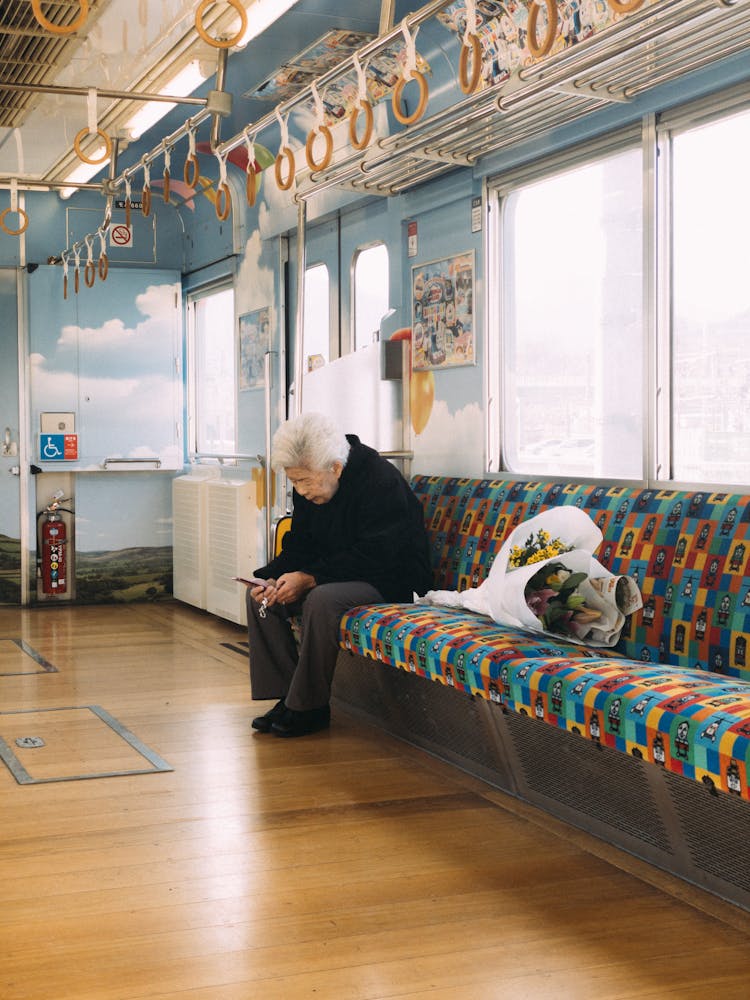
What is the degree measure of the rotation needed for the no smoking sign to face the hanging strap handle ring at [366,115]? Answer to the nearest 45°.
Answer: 0° — it already faces it

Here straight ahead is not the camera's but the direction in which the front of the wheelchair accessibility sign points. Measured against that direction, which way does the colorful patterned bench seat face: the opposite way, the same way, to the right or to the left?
to the right

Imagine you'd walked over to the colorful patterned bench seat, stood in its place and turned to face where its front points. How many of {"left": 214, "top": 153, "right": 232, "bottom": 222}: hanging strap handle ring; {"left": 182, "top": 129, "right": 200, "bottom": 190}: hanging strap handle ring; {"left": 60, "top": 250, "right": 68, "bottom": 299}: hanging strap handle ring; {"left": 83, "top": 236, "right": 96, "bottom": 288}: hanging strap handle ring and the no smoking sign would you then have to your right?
5

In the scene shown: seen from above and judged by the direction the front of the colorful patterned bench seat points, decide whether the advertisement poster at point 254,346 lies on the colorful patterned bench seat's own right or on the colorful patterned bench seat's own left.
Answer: on the colorful patterned bench seat's own right

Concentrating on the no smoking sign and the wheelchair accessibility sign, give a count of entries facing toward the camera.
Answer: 2

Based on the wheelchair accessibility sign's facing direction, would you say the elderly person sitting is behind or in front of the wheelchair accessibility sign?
in front

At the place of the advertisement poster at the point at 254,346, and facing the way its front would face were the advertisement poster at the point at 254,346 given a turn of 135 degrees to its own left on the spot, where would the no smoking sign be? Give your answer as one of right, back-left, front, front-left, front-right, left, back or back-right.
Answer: back-left

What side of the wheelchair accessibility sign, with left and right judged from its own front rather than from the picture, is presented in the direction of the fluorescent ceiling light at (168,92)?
front

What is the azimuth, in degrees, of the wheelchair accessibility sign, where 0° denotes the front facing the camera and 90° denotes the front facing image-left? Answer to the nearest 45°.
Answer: approximately 0°

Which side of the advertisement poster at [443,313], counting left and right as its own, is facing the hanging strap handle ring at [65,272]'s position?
right

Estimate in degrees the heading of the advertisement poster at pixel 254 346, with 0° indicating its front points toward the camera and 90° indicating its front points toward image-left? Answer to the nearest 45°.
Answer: approximately 45°

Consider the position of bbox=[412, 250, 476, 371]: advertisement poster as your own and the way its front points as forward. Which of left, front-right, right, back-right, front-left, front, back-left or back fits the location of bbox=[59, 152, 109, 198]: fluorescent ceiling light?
right

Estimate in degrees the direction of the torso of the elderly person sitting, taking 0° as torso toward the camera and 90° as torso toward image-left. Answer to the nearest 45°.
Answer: approximately 45°
